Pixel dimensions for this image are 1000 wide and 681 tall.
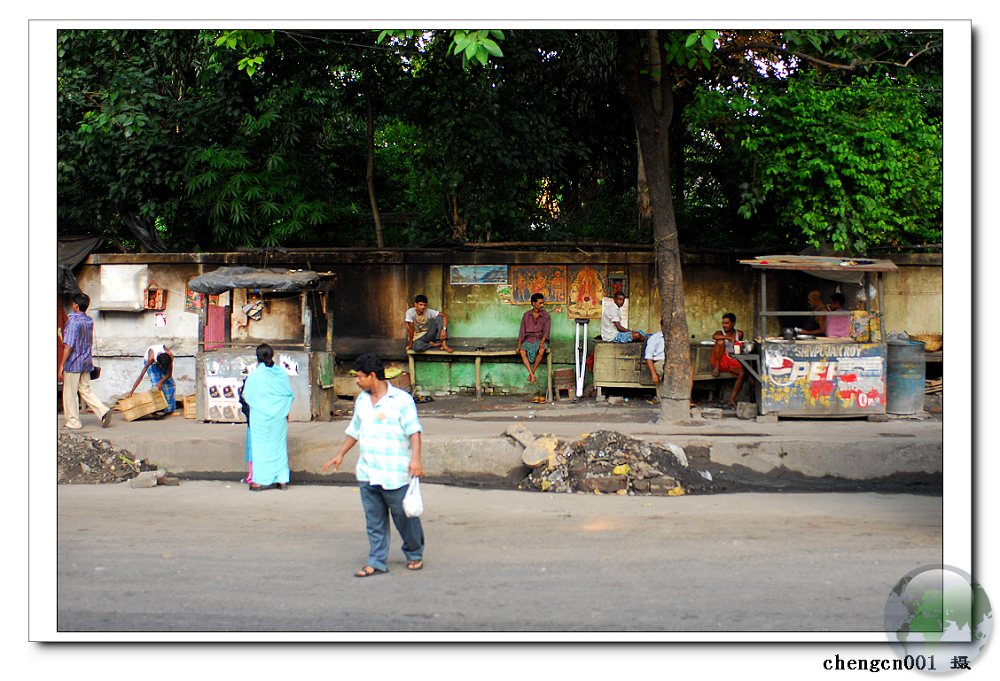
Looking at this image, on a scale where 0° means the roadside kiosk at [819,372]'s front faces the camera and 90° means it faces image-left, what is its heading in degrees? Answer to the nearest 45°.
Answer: approximately 0°

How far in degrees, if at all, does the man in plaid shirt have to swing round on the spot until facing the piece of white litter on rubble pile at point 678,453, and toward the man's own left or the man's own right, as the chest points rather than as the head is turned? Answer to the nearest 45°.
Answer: approximately 180°

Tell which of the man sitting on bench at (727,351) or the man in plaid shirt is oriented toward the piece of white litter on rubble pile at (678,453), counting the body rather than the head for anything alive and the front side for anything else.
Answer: the man sitting on bench

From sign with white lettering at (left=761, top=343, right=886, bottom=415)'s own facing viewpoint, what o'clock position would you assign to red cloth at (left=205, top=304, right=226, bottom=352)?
The red cloth is roughly at 3 o'clock from the sign with white lettering.

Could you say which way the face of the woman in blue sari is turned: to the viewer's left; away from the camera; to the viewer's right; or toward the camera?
away from the camera

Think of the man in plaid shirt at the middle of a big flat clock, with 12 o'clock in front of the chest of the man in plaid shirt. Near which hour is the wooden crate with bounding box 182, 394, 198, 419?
The wooden crate is roughly at 4 o'clock from the man in plaid shirt.

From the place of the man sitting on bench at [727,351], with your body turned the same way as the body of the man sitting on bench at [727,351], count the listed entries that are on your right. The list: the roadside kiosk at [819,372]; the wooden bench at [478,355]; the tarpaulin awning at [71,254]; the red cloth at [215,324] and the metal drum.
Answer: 3

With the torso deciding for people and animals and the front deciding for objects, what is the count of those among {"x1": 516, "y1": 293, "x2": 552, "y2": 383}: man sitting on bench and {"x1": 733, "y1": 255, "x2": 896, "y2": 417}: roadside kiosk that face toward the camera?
2

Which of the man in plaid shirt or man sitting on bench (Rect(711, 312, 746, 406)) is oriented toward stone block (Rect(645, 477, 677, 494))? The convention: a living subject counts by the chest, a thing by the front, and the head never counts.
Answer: the man sitting on bench

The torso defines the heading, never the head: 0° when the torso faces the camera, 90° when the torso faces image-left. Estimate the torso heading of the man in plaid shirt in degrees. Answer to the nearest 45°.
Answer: approximately 45°

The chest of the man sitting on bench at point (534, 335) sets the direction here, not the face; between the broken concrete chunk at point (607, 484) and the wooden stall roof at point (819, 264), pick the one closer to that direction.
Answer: the broken concrete chunk

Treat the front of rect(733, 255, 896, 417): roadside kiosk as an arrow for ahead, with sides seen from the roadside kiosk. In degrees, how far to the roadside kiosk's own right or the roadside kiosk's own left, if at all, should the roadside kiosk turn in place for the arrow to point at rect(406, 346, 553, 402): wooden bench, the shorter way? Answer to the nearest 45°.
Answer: approximately 90° to the roadside kiosk's own right

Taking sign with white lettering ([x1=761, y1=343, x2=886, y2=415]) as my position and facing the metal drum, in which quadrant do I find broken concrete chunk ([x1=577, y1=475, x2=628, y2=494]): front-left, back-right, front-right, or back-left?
back-right

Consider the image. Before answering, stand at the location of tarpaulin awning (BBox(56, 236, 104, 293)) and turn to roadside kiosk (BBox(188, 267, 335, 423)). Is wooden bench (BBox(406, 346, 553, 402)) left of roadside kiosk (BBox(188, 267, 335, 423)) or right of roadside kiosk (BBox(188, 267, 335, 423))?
left
